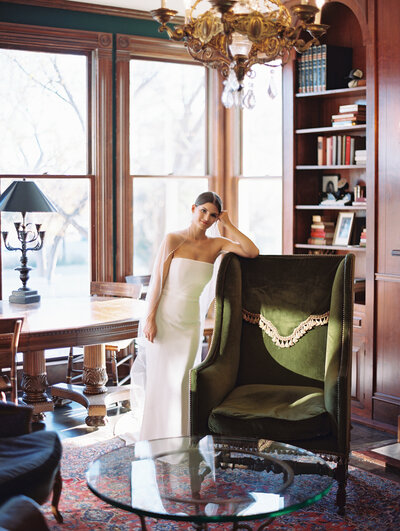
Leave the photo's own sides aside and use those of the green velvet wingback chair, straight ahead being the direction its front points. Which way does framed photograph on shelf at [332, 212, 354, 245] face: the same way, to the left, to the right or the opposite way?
the same way

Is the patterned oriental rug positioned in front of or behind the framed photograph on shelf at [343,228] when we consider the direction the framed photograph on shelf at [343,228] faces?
in front

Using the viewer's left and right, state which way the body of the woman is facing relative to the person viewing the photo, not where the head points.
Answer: facing the viewer

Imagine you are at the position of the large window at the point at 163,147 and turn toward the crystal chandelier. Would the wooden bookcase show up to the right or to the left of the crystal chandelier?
left

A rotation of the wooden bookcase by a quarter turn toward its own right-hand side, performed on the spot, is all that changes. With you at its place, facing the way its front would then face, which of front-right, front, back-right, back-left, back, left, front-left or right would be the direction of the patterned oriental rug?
back-left

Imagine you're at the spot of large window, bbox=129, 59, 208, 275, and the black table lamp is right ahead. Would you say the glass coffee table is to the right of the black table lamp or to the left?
left

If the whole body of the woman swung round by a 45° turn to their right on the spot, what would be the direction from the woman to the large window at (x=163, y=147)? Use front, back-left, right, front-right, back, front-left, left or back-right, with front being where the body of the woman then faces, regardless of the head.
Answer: back-right

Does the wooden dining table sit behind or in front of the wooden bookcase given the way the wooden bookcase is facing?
in front

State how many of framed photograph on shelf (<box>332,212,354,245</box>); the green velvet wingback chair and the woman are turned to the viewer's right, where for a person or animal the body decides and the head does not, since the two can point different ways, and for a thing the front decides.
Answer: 0

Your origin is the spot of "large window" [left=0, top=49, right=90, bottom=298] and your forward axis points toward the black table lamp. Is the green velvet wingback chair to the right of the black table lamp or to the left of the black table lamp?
left

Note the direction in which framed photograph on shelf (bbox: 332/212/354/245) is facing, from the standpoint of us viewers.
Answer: facing the viewer and to the left of the viewer

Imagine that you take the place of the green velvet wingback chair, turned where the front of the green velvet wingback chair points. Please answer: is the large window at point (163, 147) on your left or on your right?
on your right

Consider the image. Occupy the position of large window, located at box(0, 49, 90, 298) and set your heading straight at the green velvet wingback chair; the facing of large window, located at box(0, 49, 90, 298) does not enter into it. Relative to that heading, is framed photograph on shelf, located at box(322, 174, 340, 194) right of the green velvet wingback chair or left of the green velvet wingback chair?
left

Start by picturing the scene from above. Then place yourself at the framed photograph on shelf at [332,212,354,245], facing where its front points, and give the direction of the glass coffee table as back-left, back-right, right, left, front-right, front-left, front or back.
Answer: front-left

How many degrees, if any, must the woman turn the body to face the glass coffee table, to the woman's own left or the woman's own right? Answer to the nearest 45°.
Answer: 0° — they already face it

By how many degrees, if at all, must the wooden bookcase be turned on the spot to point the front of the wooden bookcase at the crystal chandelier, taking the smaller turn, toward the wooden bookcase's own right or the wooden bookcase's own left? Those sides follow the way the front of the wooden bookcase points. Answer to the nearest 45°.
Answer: approximately 45° to the wooden bookcase's own left
